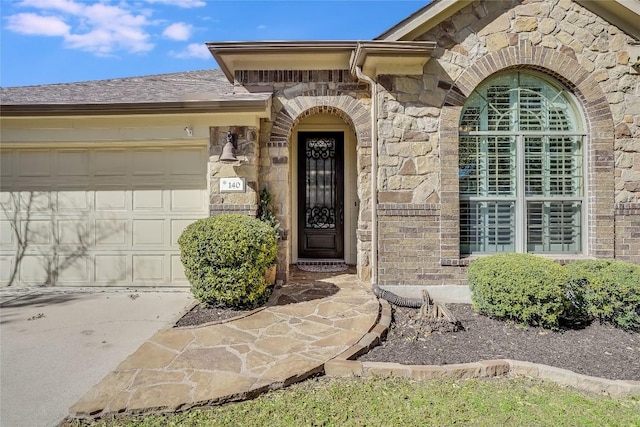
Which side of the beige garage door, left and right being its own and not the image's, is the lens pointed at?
front

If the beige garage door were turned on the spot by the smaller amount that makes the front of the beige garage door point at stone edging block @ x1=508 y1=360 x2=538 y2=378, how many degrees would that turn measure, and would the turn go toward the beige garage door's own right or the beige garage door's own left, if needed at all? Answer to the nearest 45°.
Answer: approximately 45° to the beige garage door's own left

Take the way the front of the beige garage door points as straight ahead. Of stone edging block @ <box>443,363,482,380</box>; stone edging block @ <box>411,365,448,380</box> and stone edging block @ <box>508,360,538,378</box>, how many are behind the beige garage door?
0

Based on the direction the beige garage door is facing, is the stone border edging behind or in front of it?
in front

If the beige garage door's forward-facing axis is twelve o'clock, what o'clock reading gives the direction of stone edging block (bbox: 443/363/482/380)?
The stone edging block is roughly at 11 o'clock from the beige garage door.

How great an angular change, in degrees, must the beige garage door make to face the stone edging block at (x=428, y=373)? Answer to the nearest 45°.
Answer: approximately 45° to its left

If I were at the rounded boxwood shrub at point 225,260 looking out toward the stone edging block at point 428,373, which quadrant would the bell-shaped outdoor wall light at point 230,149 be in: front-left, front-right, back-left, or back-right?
back-left

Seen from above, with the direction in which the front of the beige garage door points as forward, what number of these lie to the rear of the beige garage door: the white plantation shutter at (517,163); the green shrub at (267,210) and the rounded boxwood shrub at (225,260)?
0

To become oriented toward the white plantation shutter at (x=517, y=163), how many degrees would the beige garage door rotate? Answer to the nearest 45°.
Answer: approximately 45° to its left

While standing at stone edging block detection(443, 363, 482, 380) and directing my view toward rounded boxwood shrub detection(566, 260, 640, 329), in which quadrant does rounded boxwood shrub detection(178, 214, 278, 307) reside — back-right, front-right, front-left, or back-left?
back-left

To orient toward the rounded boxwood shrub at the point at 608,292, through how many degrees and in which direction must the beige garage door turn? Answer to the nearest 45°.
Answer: approximately 45° to its left

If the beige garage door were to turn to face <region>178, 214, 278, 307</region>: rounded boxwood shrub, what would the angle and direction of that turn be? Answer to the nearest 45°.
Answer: approximately 45° to its left

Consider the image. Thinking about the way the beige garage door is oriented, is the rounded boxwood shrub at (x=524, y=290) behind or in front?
in front
